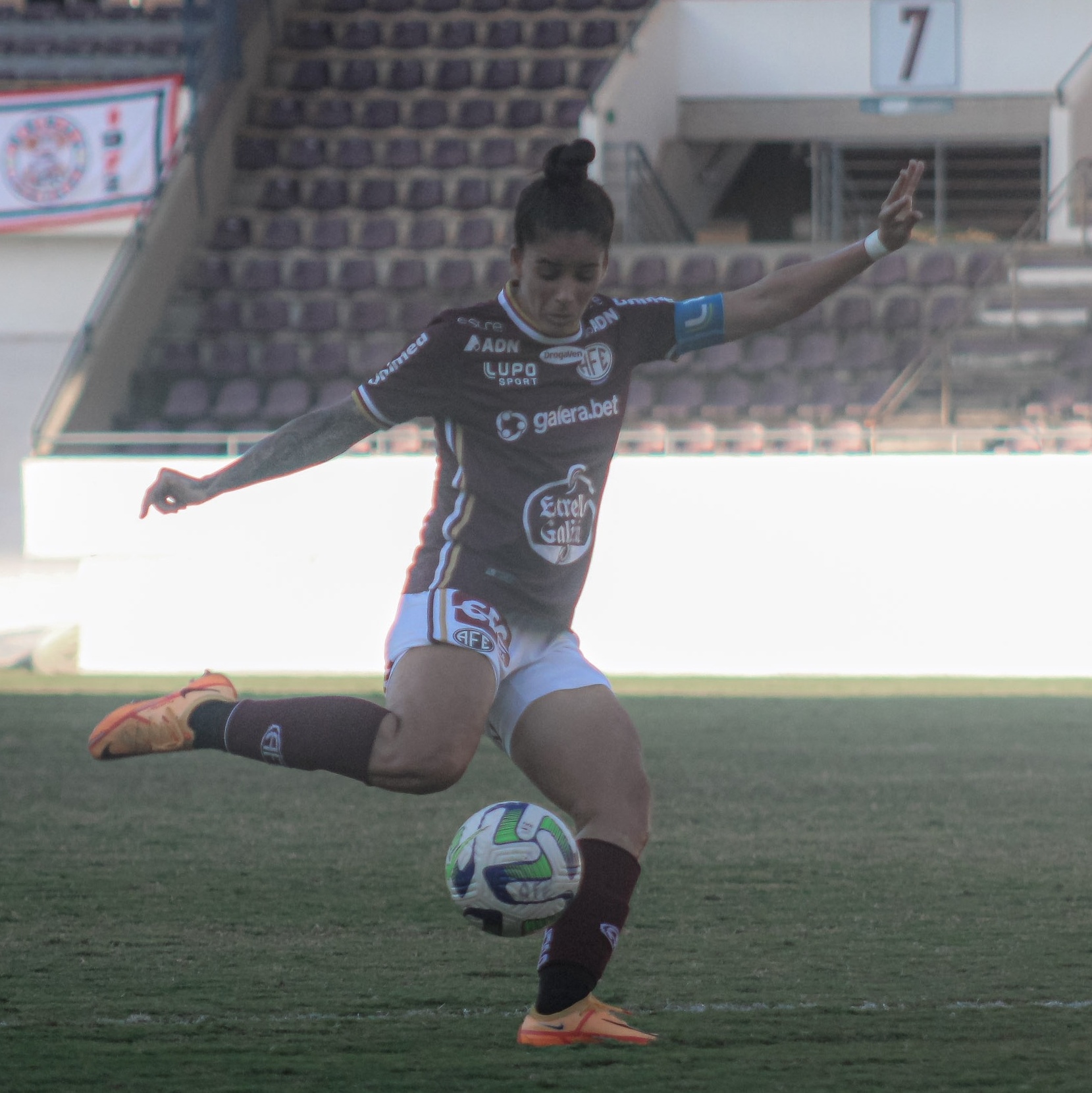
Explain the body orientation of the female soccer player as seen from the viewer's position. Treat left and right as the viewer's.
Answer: facing the viewer and to the right of the viewer

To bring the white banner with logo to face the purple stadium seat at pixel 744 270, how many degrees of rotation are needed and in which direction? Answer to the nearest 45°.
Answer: approximately 45° to its left

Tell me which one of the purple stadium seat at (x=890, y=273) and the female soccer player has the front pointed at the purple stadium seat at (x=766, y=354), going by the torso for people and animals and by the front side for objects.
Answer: the purple stadium seat at (x=890, y=273)

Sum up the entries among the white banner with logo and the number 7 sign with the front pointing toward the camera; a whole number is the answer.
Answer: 2

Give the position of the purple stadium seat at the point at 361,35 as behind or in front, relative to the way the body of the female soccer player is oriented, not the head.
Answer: behind

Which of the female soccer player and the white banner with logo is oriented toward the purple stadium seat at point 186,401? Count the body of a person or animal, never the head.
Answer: the white banner with logo

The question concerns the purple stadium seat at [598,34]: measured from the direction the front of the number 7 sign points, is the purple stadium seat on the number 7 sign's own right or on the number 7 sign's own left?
on the number 7 sign's own right

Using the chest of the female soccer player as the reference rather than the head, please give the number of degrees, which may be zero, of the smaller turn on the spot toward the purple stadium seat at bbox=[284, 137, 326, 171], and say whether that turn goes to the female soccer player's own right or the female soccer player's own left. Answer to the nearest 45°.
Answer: approximately 135° to the female soccer player's own left

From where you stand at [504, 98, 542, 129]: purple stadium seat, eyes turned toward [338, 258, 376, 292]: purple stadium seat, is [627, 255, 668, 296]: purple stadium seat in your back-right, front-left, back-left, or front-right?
front-left

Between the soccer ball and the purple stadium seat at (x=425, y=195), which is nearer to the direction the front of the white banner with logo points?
the soccer ball

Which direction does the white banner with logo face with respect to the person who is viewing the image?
facing the viewer

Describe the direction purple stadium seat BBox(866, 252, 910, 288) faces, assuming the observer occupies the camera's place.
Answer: facing the viewer and to the left of the viewer

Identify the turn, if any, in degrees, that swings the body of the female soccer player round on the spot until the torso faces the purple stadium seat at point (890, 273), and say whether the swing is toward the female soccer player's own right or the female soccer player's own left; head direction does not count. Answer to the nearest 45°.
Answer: approximately 135° to the female soccer player's own left

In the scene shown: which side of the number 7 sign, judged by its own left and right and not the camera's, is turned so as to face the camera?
front

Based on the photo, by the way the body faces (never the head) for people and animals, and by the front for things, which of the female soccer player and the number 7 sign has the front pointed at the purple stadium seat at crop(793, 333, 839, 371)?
the number 7 sign
